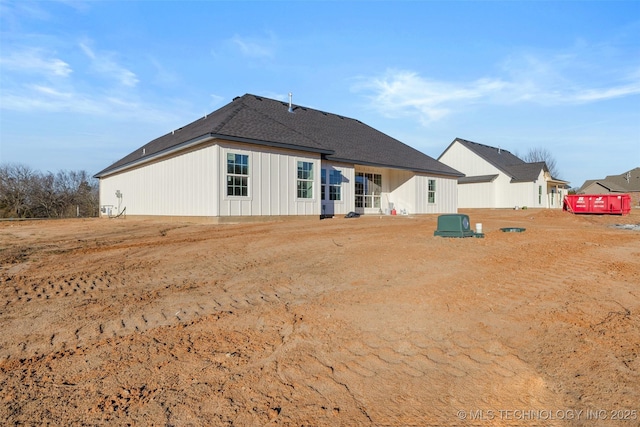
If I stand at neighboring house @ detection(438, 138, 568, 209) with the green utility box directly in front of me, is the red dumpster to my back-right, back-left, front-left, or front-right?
front-left

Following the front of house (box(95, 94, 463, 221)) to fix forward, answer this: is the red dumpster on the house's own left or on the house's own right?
on the house's own right

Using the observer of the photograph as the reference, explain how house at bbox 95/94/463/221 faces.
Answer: facing away from the viewer and to the left of the viewer

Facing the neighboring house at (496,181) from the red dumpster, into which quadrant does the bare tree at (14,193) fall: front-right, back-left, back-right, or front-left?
front-left

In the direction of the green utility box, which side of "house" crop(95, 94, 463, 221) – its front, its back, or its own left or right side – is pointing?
back

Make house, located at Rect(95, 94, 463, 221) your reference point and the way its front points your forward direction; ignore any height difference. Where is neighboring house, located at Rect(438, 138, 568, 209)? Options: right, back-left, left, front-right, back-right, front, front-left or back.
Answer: right

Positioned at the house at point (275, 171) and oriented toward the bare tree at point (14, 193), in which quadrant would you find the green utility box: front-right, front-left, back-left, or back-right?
back-left

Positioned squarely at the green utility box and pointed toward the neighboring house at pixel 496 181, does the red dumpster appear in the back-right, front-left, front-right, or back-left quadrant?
front-right
